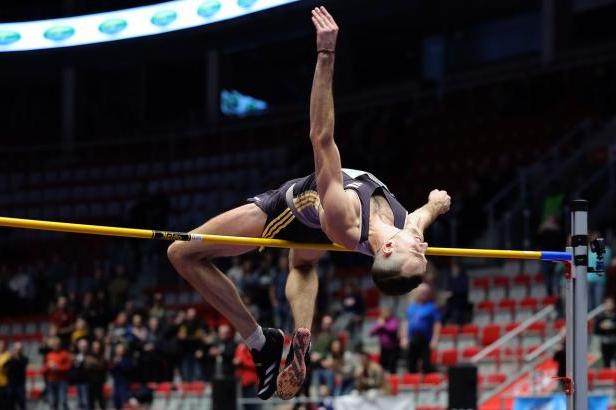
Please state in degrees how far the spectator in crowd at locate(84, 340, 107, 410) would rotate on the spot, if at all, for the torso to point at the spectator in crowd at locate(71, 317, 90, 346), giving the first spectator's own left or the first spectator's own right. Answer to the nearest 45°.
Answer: approximately 180°

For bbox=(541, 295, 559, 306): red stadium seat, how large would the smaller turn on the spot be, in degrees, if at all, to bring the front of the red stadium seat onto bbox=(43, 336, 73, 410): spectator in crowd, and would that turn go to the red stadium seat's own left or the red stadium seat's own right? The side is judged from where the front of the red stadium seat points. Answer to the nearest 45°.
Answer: approximately 45° to the red stadium seat's own right

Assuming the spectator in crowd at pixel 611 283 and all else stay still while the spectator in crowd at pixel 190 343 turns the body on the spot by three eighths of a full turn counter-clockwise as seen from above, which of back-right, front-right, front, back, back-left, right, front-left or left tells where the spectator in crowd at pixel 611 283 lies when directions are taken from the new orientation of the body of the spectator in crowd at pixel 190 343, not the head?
right

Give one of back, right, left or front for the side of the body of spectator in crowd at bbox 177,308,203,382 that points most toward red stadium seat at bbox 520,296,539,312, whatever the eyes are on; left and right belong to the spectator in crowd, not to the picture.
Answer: left

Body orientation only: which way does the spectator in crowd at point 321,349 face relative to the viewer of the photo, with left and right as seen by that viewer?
facing the viewer and to the left of the viewer

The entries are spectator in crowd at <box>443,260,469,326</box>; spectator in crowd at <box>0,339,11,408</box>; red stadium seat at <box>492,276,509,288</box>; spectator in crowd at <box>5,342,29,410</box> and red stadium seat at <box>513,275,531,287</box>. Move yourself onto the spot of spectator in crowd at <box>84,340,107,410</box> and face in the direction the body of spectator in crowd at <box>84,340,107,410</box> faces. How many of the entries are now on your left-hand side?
3

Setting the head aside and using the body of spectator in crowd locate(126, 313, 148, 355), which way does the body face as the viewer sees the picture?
toward the camera

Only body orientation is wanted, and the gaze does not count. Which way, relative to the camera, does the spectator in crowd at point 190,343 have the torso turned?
toward the camera

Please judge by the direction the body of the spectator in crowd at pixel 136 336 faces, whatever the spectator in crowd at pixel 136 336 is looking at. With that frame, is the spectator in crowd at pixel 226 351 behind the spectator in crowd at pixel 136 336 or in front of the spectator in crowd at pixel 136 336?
in front

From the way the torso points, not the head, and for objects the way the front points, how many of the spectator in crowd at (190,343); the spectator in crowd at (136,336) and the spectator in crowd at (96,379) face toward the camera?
3

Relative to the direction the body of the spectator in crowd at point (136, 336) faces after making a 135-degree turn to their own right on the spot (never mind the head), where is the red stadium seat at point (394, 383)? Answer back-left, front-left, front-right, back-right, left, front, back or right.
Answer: back

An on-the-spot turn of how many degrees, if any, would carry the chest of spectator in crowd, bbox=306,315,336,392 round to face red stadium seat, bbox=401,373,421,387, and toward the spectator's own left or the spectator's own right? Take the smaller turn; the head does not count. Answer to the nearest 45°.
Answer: approximately 90° to the spectator's own left

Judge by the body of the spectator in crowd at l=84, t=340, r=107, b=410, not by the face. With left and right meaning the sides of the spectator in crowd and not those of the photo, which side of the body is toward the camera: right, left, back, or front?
front
